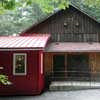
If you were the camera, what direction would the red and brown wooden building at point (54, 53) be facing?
facing the viewer
